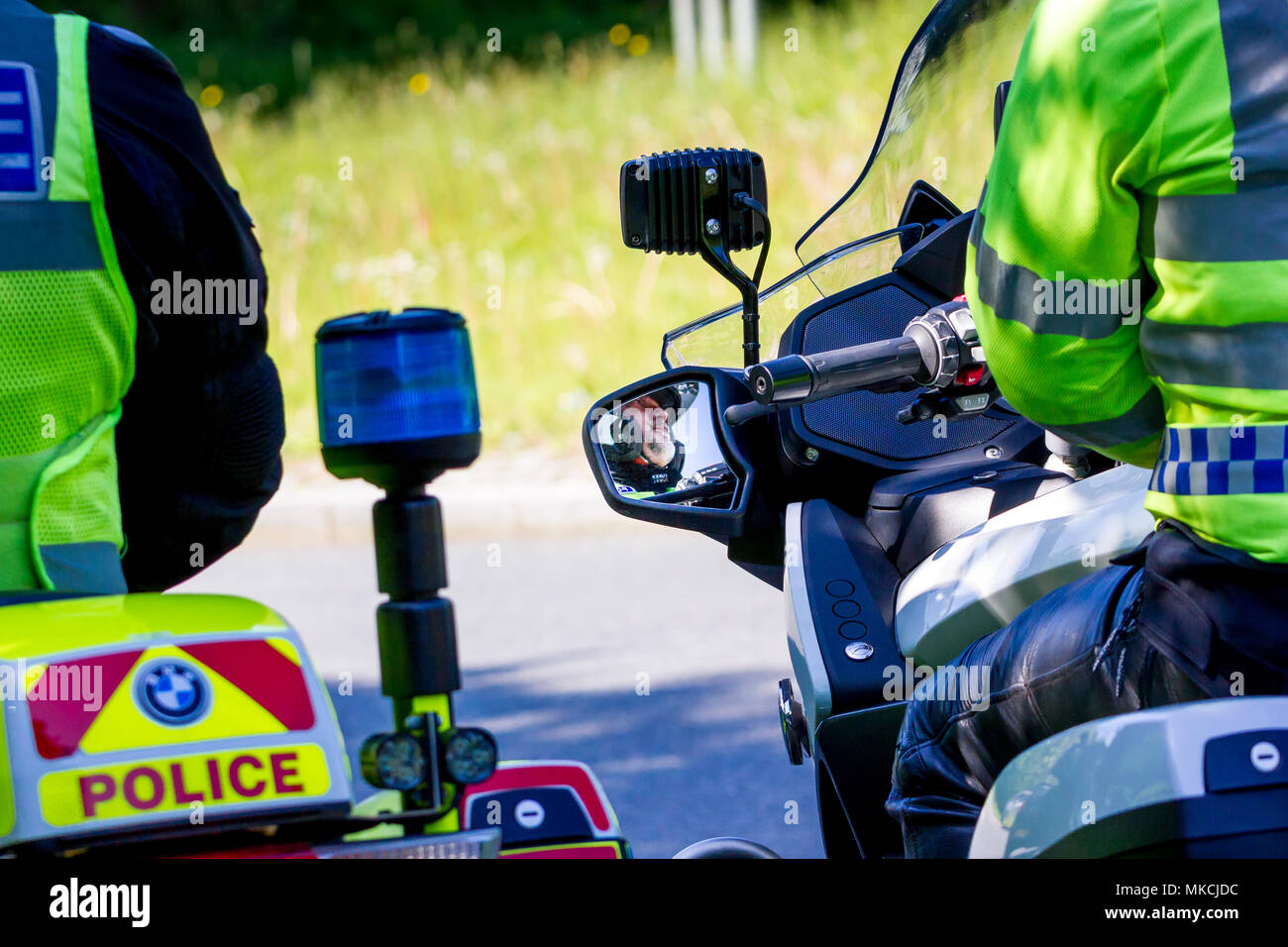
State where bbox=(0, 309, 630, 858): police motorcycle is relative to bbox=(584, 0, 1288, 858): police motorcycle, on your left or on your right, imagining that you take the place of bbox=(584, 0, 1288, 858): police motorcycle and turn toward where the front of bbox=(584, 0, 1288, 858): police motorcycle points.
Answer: on your left

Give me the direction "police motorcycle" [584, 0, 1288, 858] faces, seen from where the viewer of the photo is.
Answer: facing away from the viewer and to the left of the viewer
